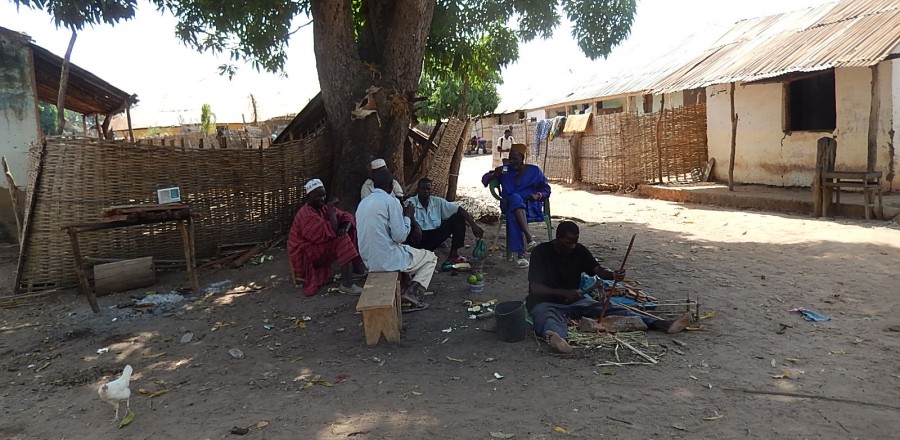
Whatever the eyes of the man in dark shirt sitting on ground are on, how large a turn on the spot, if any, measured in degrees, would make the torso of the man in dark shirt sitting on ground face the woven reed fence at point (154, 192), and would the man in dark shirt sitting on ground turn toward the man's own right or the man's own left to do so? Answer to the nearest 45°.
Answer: approximately 135° to the man's own right

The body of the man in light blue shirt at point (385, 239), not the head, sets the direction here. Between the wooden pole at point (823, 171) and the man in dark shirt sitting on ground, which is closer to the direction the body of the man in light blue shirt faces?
the wooden pole

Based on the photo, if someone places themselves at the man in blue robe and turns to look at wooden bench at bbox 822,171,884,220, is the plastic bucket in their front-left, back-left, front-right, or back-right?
back-right

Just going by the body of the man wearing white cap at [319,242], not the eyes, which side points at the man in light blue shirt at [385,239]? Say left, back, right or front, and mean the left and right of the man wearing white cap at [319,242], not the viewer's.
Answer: front

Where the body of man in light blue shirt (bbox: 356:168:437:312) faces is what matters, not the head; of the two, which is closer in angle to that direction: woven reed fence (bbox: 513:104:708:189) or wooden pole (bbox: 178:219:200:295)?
the woven reed fence

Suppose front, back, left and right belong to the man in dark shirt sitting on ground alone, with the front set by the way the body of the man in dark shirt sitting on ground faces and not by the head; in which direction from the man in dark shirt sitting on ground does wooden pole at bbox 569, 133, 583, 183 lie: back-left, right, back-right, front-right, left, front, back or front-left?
back-left

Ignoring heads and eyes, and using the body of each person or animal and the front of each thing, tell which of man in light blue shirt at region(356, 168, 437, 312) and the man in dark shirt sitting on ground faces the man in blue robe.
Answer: the man in light blue shirt

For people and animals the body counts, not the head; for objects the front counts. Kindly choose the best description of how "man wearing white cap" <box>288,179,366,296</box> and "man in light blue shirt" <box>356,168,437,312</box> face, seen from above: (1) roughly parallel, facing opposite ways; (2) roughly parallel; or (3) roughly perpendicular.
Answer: roughly perpendicular

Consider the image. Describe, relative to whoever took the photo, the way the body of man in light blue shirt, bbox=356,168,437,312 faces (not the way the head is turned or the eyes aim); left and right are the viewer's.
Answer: facing away from the viewer and to the right of the viewer

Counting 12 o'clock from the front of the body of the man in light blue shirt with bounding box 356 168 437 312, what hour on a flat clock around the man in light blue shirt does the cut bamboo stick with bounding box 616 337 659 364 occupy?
The cut bamboo stick is roughly at 3 o'clock from the man in light blue shirt.

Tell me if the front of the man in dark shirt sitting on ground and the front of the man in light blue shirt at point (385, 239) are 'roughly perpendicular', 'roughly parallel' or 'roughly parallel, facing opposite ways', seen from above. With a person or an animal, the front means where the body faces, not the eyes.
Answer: roughly perpendicular

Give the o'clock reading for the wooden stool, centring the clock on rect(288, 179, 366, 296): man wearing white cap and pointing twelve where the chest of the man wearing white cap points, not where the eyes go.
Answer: The wooden stool is roughly at 1 o'clock from the man wearing white cap.

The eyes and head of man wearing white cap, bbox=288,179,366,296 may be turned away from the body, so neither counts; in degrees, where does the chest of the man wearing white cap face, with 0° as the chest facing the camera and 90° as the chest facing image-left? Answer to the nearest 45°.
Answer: approximately 315°

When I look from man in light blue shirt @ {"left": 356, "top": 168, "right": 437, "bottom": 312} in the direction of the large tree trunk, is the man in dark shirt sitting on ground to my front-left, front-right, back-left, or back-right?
back-right

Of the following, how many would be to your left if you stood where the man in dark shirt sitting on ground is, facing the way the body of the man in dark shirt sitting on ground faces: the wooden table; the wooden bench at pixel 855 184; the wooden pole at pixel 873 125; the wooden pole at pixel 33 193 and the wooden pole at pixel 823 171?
3

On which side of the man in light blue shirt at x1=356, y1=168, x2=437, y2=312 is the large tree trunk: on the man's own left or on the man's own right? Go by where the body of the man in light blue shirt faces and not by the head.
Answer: on the man's own left
